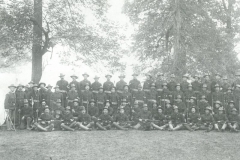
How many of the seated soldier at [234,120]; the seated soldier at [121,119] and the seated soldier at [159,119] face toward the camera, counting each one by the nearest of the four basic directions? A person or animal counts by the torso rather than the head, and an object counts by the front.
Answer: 3

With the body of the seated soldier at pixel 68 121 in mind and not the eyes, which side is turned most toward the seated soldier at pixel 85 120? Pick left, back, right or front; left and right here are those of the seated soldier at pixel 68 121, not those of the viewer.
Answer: left

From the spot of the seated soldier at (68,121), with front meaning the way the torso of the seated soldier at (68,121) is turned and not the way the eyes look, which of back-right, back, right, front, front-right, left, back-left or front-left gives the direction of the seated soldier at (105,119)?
left

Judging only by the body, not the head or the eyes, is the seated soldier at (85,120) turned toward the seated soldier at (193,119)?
no

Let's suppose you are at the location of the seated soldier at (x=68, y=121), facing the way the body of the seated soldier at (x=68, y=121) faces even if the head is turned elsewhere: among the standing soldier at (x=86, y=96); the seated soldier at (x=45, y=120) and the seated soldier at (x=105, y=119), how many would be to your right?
1

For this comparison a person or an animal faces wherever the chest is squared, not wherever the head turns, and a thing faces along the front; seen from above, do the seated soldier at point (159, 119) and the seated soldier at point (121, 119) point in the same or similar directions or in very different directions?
same or similar directions

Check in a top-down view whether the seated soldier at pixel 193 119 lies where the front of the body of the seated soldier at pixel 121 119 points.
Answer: no

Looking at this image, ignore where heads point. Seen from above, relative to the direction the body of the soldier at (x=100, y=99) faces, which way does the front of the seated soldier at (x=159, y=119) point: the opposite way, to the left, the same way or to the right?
the same way

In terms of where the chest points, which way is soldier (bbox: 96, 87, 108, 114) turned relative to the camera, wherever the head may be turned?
toward the camera

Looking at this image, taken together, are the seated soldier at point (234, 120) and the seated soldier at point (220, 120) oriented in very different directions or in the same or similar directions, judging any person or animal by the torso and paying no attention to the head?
same or similar directions

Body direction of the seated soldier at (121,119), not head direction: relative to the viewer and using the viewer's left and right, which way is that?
facing the viewer

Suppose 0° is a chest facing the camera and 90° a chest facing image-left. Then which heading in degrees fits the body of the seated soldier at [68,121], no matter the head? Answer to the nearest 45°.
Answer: approximately 0°

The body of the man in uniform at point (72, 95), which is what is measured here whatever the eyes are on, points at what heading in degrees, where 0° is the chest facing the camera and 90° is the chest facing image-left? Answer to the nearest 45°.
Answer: approximately 0°

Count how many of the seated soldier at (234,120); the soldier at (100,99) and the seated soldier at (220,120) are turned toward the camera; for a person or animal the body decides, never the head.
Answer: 3

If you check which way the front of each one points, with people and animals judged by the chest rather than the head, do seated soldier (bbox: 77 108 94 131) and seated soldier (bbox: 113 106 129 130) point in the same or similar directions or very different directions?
same or similar directions

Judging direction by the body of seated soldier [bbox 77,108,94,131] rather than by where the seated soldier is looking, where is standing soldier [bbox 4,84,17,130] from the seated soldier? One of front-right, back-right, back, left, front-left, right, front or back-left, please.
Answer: right

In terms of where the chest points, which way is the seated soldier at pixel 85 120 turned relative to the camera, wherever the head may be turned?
toward the camera

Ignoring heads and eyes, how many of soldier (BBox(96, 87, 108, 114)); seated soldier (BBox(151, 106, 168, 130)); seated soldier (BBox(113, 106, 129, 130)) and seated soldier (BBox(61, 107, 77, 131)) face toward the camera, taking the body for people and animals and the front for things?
4
